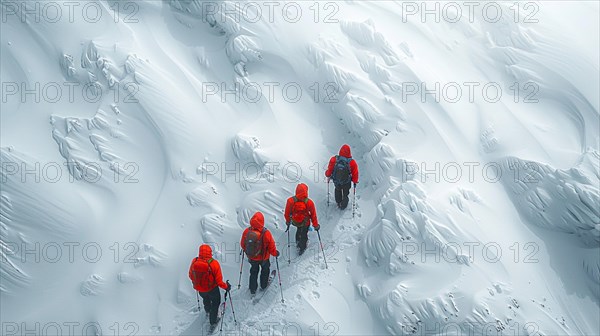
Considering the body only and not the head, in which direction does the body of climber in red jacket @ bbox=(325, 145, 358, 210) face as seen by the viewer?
away from the camera

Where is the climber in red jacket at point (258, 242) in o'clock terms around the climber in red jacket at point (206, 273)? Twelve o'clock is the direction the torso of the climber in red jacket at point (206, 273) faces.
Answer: the climber in red jacket at point (258, 242) is roughly at 1 o'clock from the climber in red jacket at point (206, 273).

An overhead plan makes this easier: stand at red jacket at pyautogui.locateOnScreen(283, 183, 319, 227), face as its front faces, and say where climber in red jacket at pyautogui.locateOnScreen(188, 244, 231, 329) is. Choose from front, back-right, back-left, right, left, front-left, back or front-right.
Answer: back-left

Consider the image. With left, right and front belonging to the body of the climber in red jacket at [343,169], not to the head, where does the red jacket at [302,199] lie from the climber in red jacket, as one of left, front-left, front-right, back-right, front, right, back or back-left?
back-left

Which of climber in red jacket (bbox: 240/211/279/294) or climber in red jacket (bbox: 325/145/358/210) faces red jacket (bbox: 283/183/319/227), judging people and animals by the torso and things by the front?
climber in red jacket (bbox: 240/211/279/294)

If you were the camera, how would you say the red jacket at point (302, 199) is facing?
facing away from the viewer

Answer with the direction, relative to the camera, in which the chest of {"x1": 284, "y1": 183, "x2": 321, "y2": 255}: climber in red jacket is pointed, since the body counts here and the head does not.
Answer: away from the camera

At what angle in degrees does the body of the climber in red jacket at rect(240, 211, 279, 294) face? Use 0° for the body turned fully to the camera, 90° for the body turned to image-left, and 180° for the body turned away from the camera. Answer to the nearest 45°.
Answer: approximately 225°

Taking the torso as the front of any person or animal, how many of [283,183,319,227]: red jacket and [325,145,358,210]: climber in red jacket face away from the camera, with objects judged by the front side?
2

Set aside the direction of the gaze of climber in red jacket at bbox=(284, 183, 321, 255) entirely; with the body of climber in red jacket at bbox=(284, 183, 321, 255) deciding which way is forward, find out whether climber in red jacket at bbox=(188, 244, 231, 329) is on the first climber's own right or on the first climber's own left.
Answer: on the first climber's own left

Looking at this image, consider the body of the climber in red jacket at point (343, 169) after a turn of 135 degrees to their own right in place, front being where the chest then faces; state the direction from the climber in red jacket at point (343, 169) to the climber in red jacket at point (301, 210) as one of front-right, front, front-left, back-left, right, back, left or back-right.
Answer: right

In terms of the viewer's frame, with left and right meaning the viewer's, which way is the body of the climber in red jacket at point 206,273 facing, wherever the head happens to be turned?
facing away from the viewer and to the right of the viewer
